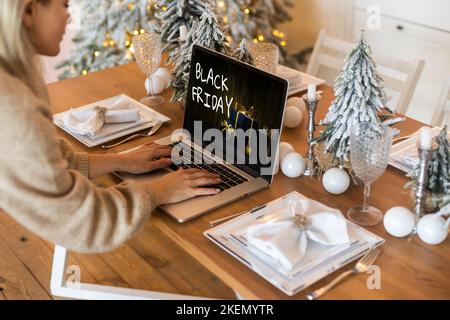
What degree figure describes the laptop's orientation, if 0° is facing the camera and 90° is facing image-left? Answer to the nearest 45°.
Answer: approximately 45°

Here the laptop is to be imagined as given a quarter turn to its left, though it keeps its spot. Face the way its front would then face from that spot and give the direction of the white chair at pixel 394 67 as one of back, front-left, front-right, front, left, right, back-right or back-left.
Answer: left

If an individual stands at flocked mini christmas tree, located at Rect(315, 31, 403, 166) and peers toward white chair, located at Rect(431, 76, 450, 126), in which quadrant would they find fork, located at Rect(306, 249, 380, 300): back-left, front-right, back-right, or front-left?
back-right

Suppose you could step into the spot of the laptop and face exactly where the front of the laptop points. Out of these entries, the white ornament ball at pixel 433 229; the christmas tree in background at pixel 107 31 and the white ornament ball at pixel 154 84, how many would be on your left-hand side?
1

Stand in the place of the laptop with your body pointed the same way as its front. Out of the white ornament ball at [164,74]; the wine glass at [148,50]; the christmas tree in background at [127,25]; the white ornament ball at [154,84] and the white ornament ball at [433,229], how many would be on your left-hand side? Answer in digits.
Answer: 1

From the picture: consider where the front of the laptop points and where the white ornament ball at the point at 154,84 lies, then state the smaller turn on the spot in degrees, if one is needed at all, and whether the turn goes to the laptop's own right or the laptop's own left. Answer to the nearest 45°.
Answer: approximately 90° to the laptop's own right

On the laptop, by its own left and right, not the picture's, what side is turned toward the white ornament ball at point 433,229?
left

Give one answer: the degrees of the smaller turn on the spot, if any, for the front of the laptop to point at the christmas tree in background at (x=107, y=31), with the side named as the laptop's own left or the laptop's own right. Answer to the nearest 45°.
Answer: approximately 135° to the laptop's own right

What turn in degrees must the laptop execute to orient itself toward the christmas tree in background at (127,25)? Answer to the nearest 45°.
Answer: approximately 135° to its right

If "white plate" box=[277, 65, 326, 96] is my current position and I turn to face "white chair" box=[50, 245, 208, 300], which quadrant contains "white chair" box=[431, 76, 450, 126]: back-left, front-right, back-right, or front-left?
back-left

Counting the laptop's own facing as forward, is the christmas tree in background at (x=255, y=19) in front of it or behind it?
behind
